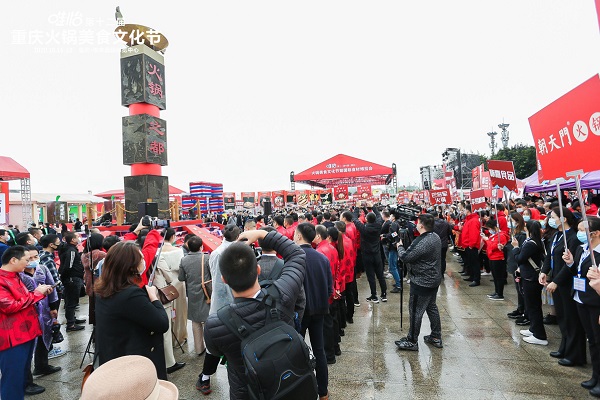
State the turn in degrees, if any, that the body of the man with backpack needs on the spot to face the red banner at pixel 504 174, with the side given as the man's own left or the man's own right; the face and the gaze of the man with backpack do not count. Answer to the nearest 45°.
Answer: approximately 45° to the man's own right

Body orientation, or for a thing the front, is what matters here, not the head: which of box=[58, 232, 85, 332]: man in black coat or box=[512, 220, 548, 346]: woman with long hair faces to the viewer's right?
the man in black coat

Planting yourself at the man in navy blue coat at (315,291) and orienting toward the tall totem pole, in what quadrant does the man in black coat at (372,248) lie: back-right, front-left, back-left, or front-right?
front-right

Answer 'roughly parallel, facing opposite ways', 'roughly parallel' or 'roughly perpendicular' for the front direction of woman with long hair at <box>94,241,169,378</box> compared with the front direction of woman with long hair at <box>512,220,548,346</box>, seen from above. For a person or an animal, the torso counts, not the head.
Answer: roughly perpendicular

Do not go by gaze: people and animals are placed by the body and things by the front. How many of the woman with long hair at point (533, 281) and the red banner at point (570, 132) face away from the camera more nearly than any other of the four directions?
0

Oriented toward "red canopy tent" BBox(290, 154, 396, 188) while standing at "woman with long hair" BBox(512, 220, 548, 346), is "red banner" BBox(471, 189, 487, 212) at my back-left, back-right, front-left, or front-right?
front-right

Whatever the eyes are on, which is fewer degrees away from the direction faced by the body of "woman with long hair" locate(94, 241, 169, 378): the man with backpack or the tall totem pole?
the tall totem pole

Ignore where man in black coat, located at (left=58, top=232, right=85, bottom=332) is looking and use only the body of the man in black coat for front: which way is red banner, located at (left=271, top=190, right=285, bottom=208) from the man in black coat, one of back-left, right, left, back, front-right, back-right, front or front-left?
front-left

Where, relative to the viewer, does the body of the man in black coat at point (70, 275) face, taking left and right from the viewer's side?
facing to the right of the viewer

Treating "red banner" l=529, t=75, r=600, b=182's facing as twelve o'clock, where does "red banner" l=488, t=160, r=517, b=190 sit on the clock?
"red banner" l=488, t=160, r=517, b=190 is roughly at 4 o'clock from "red banner" l=529, t=75, r=600, b=182.

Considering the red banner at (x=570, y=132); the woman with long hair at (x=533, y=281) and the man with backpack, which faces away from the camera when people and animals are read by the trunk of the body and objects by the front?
the man with backpack

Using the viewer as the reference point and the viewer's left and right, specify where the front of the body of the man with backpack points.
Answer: facing away from the viewer

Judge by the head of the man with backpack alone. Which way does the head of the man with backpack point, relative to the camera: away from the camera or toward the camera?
away from the camera

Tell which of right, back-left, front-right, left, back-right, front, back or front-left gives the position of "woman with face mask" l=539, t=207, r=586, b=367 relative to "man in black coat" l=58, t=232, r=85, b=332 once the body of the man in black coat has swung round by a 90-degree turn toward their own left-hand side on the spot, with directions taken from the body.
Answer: back-right

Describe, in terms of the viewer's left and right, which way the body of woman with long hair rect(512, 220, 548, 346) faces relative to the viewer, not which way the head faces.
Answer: facing to the left of the viewer
